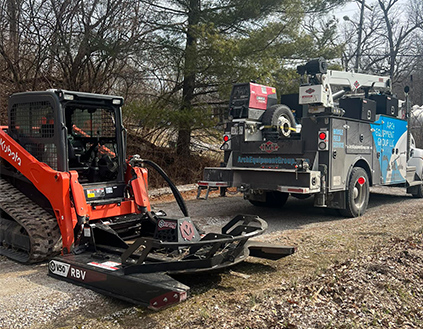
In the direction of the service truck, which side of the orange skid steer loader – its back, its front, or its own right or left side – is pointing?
left

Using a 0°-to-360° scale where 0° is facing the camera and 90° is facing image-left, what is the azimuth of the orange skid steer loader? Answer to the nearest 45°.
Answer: approximately 315°

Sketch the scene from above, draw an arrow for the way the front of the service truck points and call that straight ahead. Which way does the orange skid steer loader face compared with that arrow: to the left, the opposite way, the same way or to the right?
to the right

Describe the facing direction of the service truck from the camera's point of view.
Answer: facing away from the viewer and to the right of the viewer

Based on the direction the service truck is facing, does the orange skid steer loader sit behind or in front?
behind
